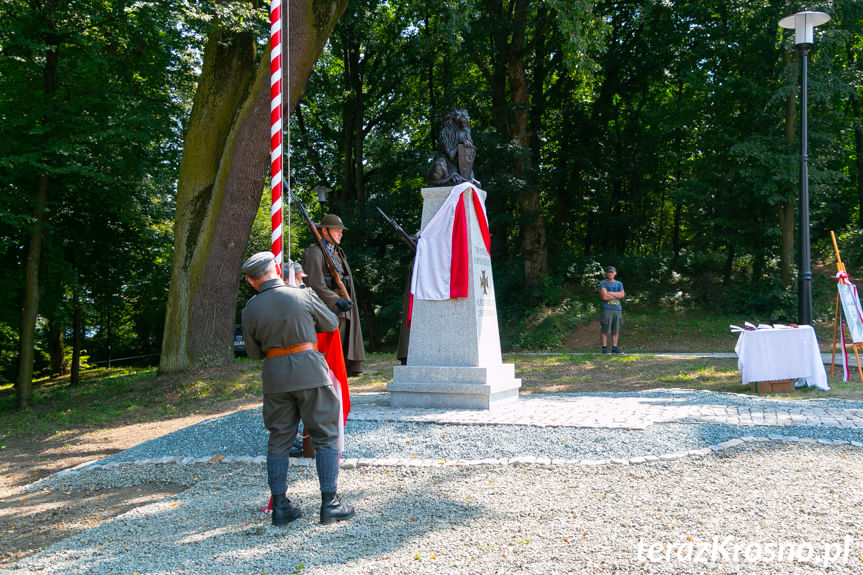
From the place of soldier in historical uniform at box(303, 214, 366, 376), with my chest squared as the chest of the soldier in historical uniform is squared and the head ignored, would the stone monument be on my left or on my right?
on my left

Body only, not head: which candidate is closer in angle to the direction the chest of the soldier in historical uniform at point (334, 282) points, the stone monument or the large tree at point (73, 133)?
the stone monument

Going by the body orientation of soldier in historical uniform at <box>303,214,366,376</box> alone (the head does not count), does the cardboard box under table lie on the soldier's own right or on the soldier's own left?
on the soldier's own left

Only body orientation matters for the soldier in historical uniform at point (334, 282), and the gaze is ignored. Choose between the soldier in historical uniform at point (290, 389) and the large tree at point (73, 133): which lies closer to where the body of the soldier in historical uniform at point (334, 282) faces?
the soldier in historical uniform

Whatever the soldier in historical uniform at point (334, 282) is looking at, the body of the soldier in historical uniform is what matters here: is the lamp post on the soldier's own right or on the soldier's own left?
on the soldier's own left

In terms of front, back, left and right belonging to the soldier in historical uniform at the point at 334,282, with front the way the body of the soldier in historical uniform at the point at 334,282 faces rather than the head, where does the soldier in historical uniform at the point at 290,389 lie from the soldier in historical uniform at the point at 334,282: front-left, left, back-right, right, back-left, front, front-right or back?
front-right

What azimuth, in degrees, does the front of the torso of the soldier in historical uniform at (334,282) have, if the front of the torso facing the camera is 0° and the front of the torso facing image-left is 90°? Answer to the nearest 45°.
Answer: approximately 315°
